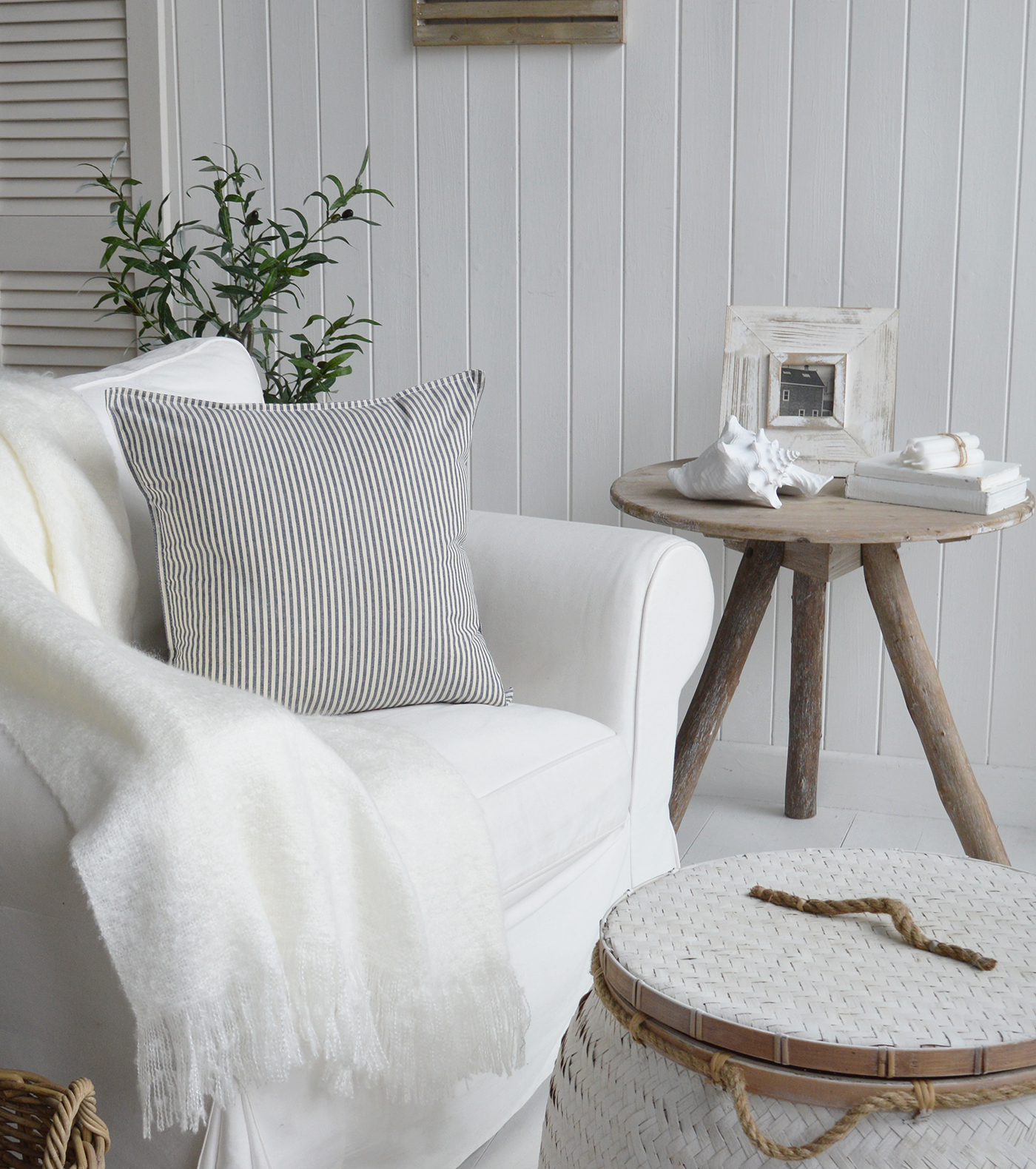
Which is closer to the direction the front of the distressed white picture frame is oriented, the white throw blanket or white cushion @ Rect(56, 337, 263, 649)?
the white throw blanket

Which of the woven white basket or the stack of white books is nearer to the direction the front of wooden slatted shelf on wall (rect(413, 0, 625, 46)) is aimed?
the woven white basket

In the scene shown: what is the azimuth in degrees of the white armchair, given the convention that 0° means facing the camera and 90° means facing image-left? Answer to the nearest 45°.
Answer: approximately 315°

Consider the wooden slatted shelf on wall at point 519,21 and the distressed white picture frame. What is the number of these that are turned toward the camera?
2

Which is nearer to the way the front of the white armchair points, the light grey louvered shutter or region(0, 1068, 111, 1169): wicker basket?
the wicker basket

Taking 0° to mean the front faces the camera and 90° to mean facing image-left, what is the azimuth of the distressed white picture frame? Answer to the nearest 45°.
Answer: approximately 0°

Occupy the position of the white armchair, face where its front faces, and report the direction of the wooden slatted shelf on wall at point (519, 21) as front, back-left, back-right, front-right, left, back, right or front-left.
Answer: back-left

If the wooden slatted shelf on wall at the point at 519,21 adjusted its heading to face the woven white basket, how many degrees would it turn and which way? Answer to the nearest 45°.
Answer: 0° — it already faces it

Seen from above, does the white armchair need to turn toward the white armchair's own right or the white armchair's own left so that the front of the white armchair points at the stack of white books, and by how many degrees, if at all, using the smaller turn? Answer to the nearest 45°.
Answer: approximately 90° to the white armchair's own left

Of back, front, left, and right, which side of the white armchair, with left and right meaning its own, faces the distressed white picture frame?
left

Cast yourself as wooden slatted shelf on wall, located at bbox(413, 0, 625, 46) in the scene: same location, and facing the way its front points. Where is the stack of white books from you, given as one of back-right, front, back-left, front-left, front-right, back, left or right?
front-left

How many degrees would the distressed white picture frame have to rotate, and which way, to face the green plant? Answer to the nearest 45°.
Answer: approximately 90° to its right
